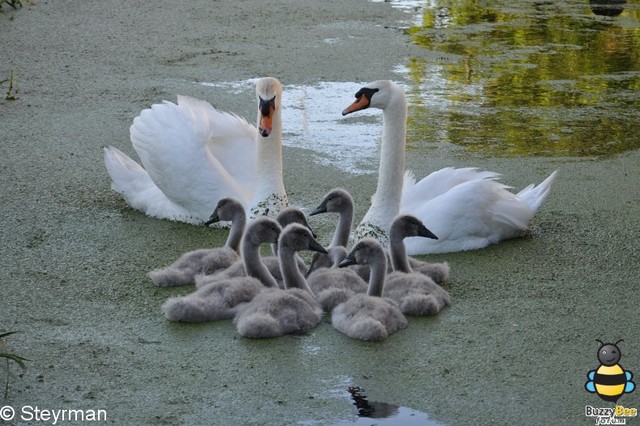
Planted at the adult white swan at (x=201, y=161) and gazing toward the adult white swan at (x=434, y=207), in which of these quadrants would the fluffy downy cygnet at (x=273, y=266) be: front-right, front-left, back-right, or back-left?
front-right

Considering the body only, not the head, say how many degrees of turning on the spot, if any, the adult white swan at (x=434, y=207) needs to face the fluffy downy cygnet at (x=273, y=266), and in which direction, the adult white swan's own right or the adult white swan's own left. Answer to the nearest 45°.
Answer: approximately 45° to the adult white swan's own left

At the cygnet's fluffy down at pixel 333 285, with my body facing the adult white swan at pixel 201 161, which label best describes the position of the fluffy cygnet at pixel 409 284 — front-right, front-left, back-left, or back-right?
back-right

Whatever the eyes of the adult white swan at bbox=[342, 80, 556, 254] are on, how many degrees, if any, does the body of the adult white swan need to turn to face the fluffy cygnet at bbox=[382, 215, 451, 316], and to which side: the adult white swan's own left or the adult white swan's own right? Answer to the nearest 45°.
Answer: approximately 90° to the adult white swan's own left

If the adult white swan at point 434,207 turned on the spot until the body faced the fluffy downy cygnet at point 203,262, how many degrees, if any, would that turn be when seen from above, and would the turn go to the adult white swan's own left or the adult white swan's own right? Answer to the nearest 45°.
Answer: approximately 45° to the adult white swan's own left

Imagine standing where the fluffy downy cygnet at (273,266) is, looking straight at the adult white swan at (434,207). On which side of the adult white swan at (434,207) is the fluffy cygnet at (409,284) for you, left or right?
right

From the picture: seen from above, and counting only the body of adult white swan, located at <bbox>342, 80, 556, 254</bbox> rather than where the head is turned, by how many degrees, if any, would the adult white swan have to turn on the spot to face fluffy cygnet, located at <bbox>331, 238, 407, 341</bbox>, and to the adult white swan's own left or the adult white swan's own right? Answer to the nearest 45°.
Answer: approximately 90° to the adult white swan's own left

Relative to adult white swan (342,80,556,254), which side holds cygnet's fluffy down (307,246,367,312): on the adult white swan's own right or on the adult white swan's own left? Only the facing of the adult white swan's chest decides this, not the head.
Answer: on the adult white swan's own left

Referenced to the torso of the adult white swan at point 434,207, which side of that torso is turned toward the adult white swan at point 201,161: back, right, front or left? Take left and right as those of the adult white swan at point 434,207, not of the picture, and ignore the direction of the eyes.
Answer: front

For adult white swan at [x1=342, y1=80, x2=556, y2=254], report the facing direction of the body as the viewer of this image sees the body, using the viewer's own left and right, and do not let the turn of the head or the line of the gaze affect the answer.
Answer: facing to the left of the viewer
